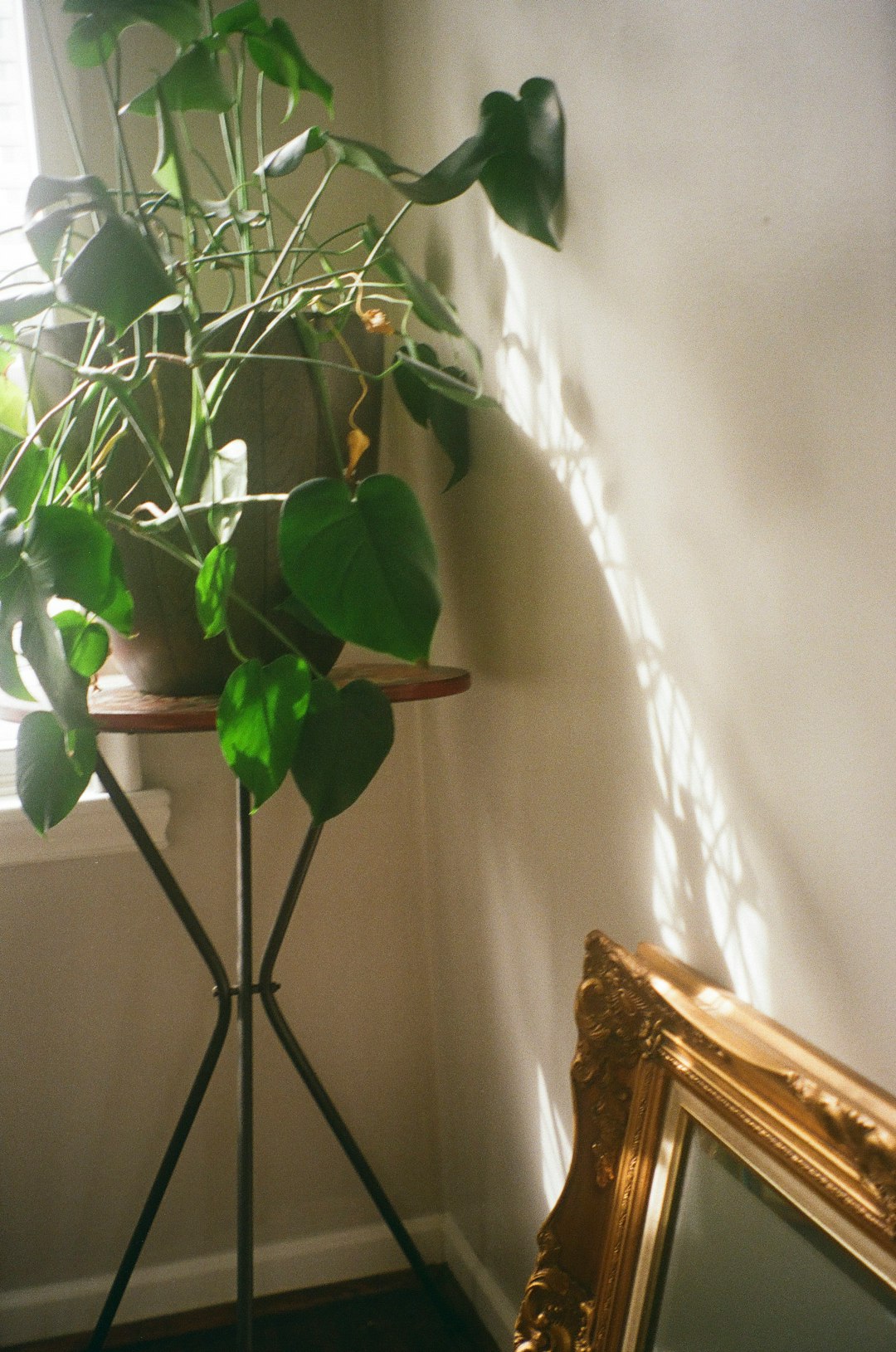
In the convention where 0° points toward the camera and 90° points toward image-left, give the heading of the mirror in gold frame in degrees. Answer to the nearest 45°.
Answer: approximately 45°

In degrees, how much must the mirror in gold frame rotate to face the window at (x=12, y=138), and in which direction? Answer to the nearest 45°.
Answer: approximately 90° to its right

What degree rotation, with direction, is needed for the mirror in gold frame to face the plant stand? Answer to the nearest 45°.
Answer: approximately 90° to its right
